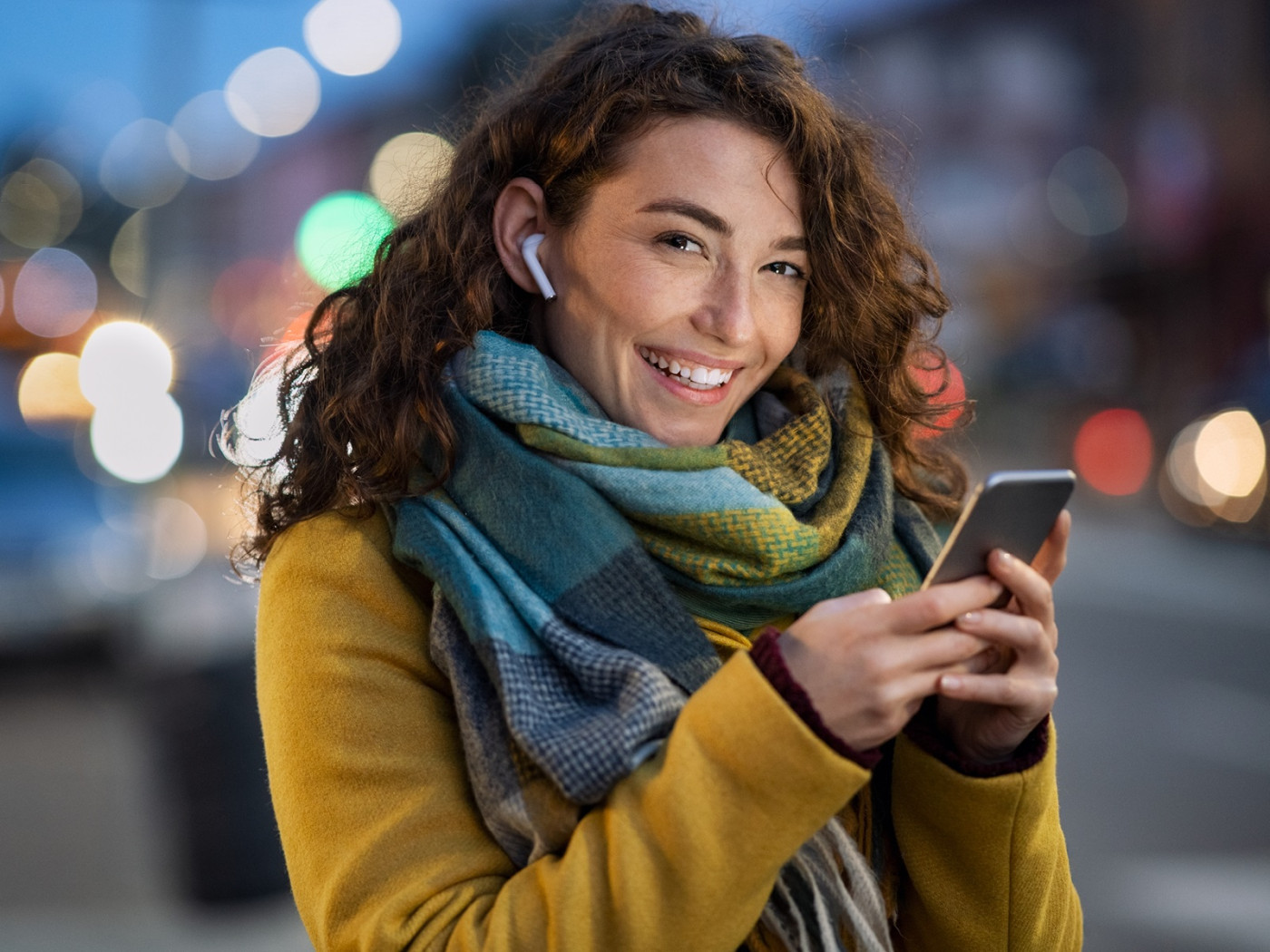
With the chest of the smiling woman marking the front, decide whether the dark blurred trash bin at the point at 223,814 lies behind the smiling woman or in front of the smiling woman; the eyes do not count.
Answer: behind

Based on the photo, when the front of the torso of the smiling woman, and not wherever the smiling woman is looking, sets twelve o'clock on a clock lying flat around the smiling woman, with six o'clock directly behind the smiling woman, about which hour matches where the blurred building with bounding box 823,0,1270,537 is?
The blurred building is roughly at 8 o'clock from the smiling woman.

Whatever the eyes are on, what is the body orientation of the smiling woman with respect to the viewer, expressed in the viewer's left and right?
facing the viewer and to the right of the viewer
